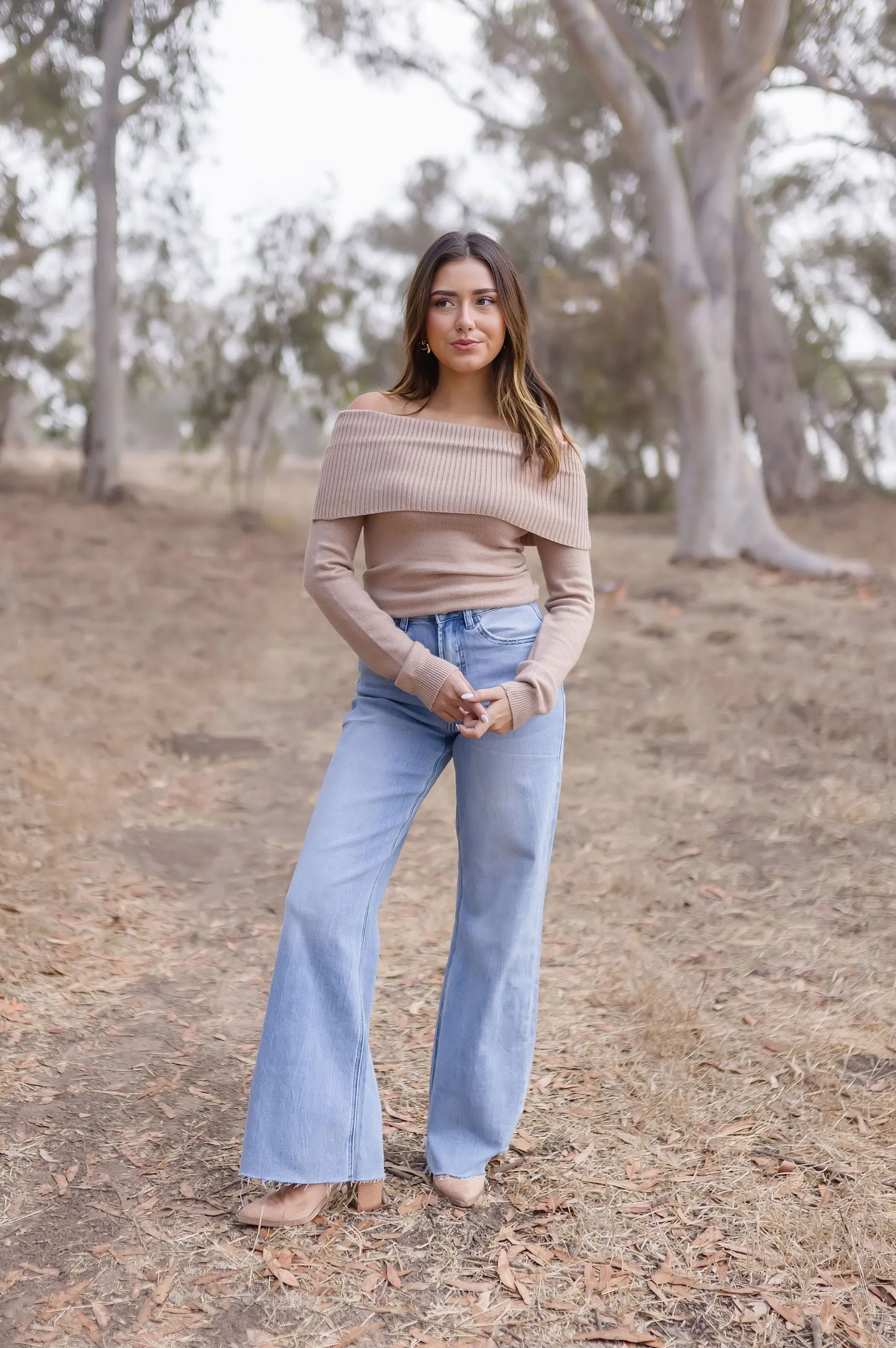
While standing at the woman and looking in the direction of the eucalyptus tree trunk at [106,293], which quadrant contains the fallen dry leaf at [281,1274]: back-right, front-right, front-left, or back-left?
back-left

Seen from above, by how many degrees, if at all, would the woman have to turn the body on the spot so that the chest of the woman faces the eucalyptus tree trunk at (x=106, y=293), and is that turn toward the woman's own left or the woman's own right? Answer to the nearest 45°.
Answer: approximately 180°

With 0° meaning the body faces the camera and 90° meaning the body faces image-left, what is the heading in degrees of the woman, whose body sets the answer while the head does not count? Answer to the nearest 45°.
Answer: approximately 0°

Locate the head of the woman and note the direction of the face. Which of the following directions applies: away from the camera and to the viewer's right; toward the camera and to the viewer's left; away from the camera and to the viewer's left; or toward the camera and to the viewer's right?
toward the camera and to the viewer's right

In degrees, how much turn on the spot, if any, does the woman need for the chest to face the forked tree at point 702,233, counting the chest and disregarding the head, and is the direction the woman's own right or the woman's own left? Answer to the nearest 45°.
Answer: approximately 180°
